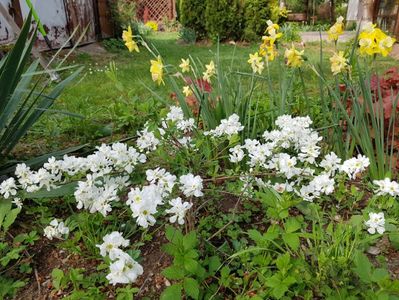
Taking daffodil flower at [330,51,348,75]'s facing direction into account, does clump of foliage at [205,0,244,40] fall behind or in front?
behind

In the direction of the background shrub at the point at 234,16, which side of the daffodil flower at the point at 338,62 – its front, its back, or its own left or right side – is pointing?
back

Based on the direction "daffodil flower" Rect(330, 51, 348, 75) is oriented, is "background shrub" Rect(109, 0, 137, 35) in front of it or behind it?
behind

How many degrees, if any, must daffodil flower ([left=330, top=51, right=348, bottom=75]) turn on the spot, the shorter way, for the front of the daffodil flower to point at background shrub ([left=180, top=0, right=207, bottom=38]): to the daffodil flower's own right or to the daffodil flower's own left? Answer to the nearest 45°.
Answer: approximately 135° to the daffodil flower's own right

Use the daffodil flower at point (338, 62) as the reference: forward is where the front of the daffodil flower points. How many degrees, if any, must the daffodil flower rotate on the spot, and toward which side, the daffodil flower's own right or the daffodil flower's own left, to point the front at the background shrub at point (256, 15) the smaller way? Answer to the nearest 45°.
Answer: approximately 180°

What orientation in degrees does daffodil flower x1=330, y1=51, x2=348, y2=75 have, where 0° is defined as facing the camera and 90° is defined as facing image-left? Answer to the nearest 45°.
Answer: approximately 0°

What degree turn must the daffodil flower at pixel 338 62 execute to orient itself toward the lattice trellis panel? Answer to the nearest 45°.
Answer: approximately 135° to its right

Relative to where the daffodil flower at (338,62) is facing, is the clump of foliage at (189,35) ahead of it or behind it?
behind
